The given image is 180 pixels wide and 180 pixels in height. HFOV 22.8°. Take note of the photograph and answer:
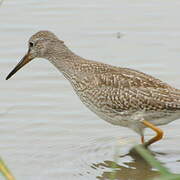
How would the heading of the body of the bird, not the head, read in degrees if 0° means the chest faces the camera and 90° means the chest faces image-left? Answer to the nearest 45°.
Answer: approximately 90°
